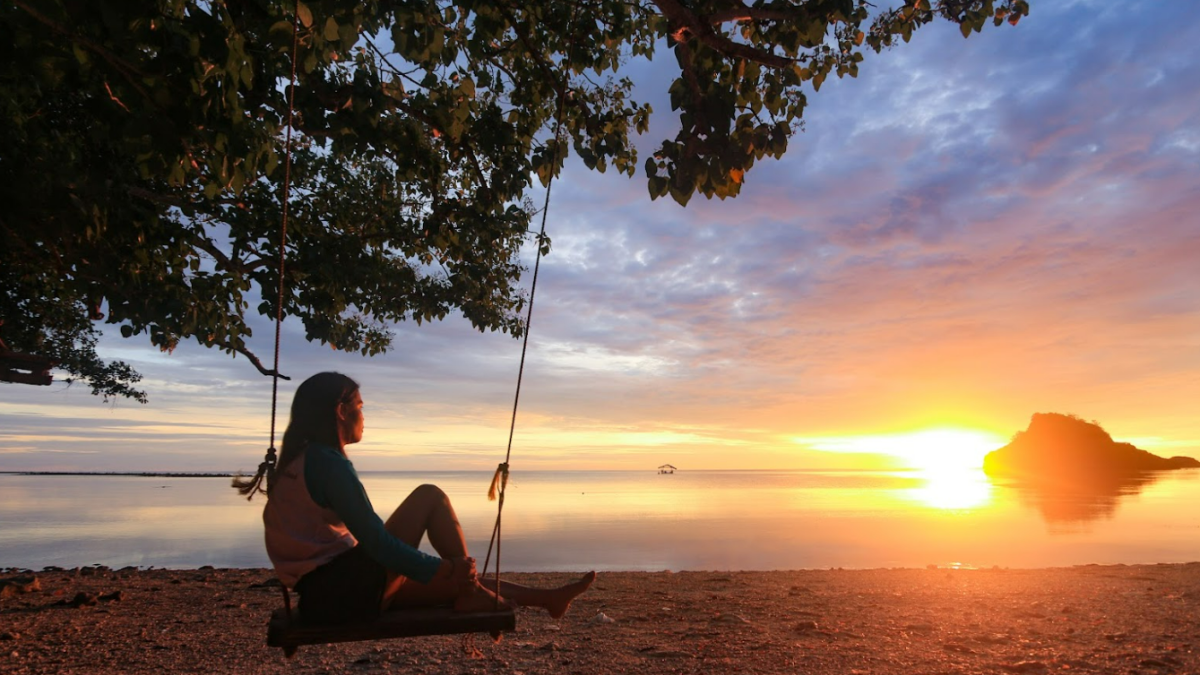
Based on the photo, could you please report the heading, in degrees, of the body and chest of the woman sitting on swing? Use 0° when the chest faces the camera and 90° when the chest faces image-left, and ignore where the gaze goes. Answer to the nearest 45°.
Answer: approximately 270°
